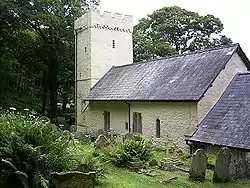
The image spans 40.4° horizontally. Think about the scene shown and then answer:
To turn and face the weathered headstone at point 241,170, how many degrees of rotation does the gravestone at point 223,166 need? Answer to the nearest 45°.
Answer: approximately 135° to its left

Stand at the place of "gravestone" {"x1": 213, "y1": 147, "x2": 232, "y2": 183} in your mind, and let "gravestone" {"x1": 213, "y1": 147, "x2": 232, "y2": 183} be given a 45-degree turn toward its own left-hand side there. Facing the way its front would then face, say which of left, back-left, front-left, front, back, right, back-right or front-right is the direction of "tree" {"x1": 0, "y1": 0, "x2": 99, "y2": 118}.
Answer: back

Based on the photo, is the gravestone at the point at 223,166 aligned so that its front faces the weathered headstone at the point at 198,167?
no

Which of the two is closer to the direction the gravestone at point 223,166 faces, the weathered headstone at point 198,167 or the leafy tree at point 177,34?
the weathered headstone

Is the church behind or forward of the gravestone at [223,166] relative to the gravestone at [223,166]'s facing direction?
behind

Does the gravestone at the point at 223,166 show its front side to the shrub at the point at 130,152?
no

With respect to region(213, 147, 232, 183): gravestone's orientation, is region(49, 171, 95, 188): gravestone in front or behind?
in front

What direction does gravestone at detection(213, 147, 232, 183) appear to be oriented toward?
toward the camera

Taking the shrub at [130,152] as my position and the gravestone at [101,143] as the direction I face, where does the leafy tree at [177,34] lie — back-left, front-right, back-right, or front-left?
front-right

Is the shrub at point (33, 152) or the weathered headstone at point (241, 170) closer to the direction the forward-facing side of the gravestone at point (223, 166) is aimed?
the shrub

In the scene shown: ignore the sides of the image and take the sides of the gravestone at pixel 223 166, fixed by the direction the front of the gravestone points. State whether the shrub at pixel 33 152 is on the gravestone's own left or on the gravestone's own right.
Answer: on the gravestone's own right

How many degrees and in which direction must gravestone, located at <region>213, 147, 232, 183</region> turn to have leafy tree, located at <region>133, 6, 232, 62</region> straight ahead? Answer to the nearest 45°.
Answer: approximately 180°

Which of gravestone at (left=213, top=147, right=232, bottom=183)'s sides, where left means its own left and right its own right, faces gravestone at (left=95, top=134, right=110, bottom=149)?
right
